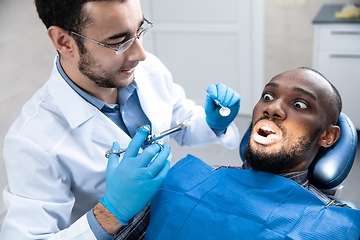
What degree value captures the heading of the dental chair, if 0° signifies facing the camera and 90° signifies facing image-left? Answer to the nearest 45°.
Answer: approximately 45°

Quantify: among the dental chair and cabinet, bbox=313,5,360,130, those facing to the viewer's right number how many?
0

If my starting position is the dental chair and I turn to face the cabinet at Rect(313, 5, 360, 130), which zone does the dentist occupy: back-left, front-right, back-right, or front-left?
back-left

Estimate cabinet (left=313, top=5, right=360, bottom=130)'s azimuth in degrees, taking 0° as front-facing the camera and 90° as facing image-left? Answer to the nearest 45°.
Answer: approximately 0°

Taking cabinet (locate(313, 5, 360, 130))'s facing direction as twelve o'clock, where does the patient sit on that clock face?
The patient is roughly at 12 o'clock from the cabinet.

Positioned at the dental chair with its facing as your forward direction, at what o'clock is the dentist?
The dentist is roughly at 1 o'clock from the dental chair.

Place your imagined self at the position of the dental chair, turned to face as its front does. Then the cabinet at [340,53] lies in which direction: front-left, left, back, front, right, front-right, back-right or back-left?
back-right

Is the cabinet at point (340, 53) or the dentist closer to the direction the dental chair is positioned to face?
the dentist

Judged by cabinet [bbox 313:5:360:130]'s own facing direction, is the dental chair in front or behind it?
in front

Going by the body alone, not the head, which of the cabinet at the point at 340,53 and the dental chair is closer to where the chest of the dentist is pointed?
the dental chair
